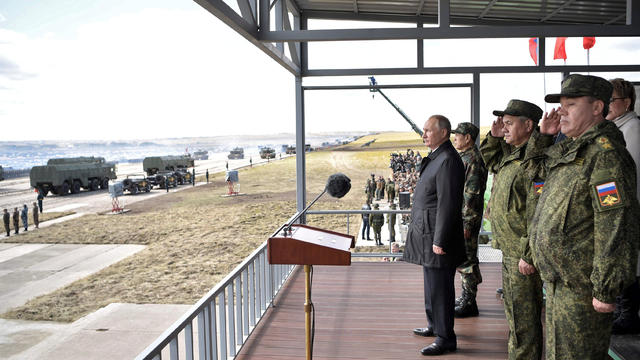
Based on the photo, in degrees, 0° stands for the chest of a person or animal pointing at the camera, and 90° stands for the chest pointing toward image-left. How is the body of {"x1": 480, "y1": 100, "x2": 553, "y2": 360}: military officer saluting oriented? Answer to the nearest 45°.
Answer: approximately 45°

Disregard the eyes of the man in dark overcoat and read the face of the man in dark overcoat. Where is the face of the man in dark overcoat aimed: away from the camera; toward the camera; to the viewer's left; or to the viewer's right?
to the viewer's left

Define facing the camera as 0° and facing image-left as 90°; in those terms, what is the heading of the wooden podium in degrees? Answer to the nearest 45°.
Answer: approximately 90°

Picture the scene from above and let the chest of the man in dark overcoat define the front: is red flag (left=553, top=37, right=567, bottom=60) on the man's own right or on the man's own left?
on the man's own right

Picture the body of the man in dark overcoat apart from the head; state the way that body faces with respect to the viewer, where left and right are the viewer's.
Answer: facing to the left of the viewer

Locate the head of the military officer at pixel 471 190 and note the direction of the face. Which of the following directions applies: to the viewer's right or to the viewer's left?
to the viewer's left

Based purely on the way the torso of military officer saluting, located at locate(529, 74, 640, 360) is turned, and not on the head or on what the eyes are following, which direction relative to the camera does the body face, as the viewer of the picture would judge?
to the viewer's left

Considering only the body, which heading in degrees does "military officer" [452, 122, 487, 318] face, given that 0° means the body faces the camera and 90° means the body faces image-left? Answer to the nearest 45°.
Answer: approximately 90°

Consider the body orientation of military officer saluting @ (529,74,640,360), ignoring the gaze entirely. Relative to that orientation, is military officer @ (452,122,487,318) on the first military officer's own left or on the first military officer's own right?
on the first military officer's own right

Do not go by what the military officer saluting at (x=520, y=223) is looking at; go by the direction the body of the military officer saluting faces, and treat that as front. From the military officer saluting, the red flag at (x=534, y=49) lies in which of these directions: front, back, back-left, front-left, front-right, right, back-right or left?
back-right
